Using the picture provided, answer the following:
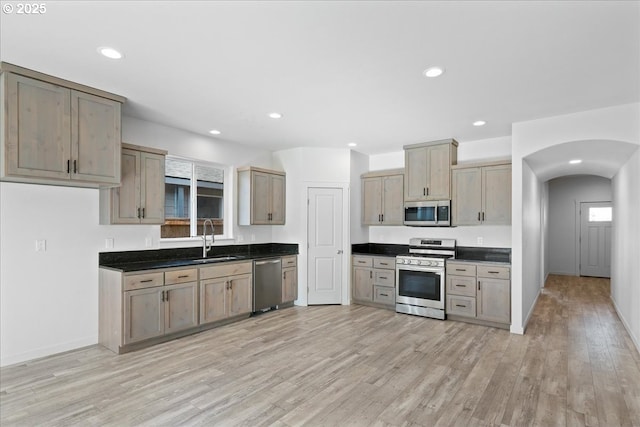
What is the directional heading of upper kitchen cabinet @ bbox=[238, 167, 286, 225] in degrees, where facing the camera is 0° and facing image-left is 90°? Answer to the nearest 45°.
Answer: approximately 315°

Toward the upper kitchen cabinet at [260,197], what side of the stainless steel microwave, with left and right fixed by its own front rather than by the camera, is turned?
right

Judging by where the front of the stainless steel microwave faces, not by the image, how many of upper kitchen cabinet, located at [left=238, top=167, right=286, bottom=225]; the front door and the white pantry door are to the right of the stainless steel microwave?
2

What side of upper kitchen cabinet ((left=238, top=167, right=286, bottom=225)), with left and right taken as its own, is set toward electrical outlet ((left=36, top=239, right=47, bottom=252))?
right

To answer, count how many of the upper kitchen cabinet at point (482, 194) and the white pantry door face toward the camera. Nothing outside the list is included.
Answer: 2

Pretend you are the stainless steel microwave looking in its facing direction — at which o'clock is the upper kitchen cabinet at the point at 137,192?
The upper kitchen cabinet is roughly at 2 o'clock from the stainless steel microwave.

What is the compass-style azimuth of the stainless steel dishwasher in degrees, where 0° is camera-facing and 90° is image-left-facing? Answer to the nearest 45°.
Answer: approximately 315°

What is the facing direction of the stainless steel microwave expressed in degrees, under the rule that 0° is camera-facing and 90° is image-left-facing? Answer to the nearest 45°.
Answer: approximately 0°
